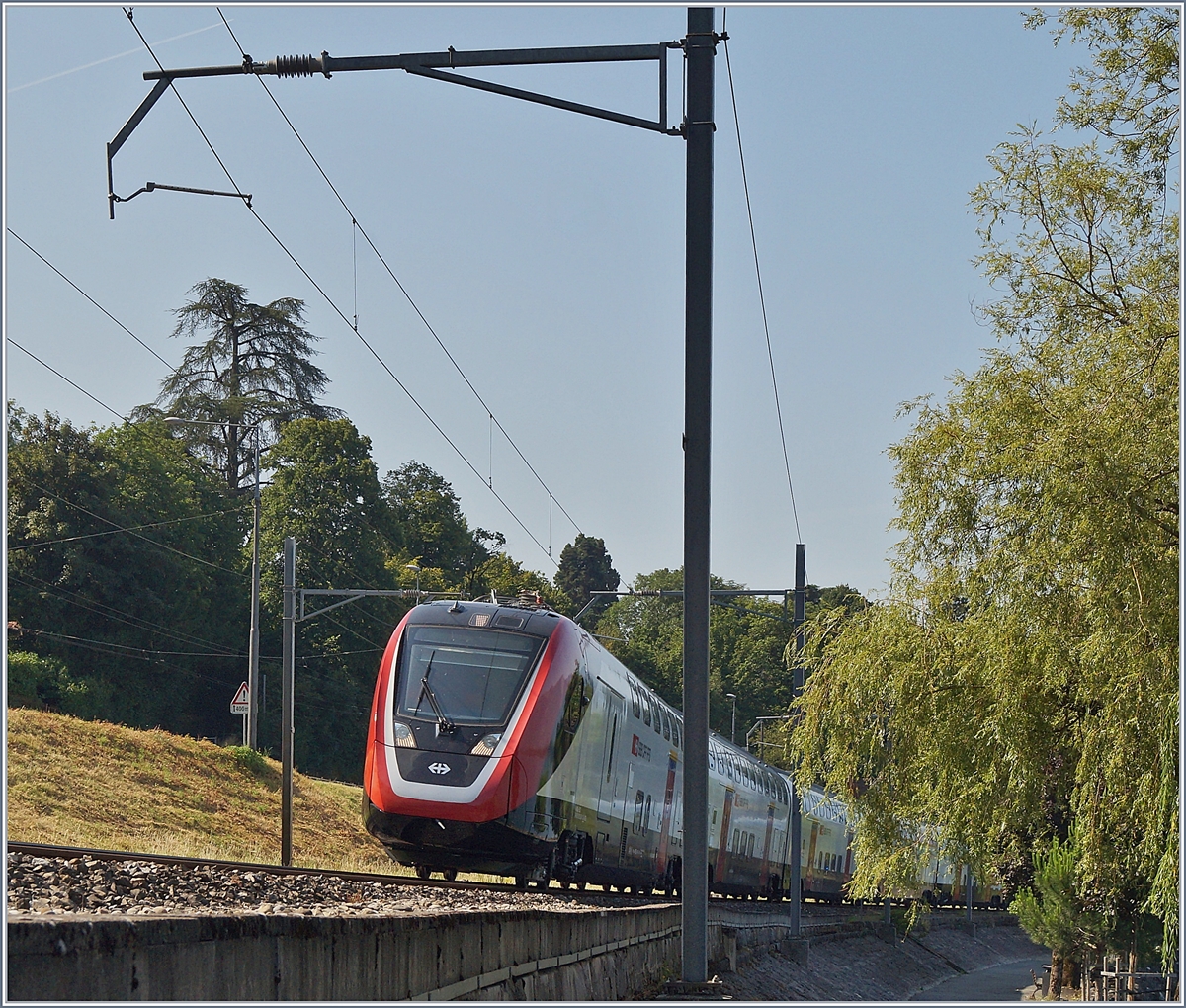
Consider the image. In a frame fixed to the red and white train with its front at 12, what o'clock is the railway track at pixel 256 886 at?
The railway track is roughly at 11 o'clock from the red and white train.

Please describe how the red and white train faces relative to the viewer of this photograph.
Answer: facing the viewer and to the left of the viewer

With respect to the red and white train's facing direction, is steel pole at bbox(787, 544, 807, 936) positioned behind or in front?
behind

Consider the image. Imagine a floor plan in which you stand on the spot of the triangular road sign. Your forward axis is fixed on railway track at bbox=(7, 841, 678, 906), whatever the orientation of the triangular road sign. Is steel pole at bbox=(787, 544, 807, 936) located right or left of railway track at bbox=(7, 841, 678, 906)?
left

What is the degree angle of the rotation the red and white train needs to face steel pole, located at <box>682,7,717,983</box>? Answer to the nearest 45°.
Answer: approximately 45° to its left

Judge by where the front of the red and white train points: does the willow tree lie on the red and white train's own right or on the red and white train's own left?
on the red and white train's own left

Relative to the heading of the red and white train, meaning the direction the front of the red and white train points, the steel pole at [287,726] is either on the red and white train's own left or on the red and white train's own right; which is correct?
on the red and white train's own right

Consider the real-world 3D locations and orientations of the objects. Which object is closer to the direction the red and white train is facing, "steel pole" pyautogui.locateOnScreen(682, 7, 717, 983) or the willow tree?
the steel pole
